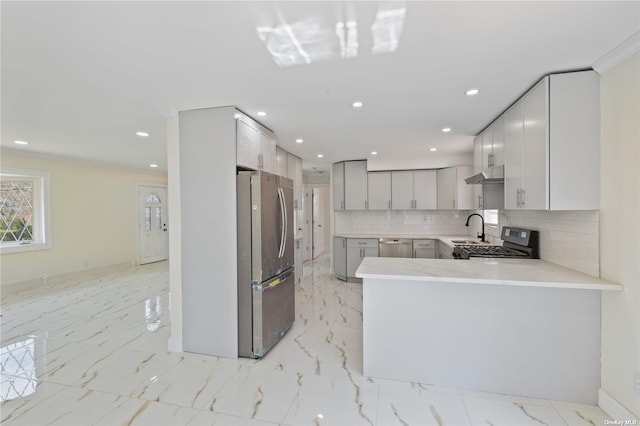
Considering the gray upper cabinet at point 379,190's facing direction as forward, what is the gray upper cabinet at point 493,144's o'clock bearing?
the gray upper cabinet at point 493,144 is roughly at 11 o'clock from the gray upper cabinet at point 379,190.

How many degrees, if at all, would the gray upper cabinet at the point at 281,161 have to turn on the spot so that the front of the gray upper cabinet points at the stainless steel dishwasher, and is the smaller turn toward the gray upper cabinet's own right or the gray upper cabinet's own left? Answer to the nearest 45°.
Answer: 0° — it already faces it

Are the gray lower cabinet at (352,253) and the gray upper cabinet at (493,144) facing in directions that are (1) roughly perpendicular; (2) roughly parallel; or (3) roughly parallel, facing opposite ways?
roughly perpendicular

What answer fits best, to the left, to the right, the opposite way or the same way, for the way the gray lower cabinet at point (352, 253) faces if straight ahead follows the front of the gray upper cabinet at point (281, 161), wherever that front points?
to the right

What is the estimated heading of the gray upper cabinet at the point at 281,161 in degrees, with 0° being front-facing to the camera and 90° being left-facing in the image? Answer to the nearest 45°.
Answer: approximately 270°

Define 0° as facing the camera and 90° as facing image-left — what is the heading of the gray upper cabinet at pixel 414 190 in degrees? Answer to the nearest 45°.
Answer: approximately 0°

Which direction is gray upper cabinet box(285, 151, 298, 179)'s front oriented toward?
to the viewer's right
